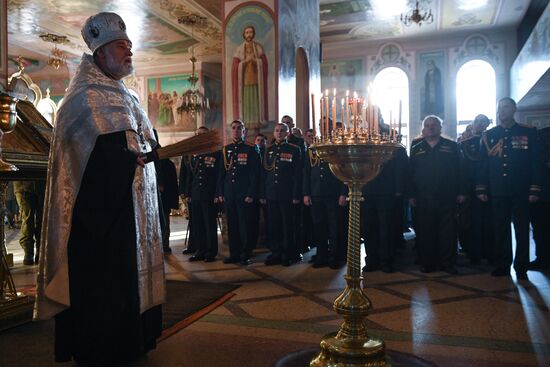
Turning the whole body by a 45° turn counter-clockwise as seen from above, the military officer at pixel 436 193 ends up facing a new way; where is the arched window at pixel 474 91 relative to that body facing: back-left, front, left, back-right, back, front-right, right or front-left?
back-left

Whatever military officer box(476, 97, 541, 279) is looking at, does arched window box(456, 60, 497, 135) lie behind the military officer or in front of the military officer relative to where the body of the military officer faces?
behind

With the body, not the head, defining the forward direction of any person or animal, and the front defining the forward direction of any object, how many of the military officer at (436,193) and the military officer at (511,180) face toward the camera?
2

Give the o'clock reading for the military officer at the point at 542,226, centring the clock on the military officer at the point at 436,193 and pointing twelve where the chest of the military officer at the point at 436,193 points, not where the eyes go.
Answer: the military officer at the point at 542,226 is roughly at 8 o'clock from the military officer at the point at 436,193.

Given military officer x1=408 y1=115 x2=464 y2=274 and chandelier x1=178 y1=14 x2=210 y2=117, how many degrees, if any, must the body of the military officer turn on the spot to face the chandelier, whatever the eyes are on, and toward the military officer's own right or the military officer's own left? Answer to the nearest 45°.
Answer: approximately 135° to the military officer's own right

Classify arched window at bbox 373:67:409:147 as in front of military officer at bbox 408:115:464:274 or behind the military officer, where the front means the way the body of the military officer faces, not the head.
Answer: behind

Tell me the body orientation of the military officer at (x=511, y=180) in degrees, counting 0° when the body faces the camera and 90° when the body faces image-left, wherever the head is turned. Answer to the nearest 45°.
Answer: approximately 0°

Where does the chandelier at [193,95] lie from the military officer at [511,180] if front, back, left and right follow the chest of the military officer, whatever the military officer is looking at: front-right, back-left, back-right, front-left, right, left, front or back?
back-right

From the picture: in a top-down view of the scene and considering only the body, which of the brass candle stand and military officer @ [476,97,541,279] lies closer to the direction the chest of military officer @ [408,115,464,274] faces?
the brass candle stand

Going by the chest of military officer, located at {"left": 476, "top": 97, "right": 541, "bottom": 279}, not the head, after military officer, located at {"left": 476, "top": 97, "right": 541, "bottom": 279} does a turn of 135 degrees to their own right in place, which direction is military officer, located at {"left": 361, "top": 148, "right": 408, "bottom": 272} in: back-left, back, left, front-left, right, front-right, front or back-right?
front-left
